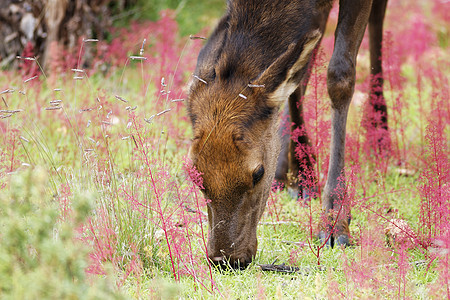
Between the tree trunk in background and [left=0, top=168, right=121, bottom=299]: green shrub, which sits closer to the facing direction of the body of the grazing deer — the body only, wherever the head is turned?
the green shrub

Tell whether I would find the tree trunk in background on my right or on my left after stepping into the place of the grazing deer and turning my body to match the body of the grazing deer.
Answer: on my right

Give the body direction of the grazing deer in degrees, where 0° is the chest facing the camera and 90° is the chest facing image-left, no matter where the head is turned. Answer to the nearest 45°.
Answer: approximately 45°
